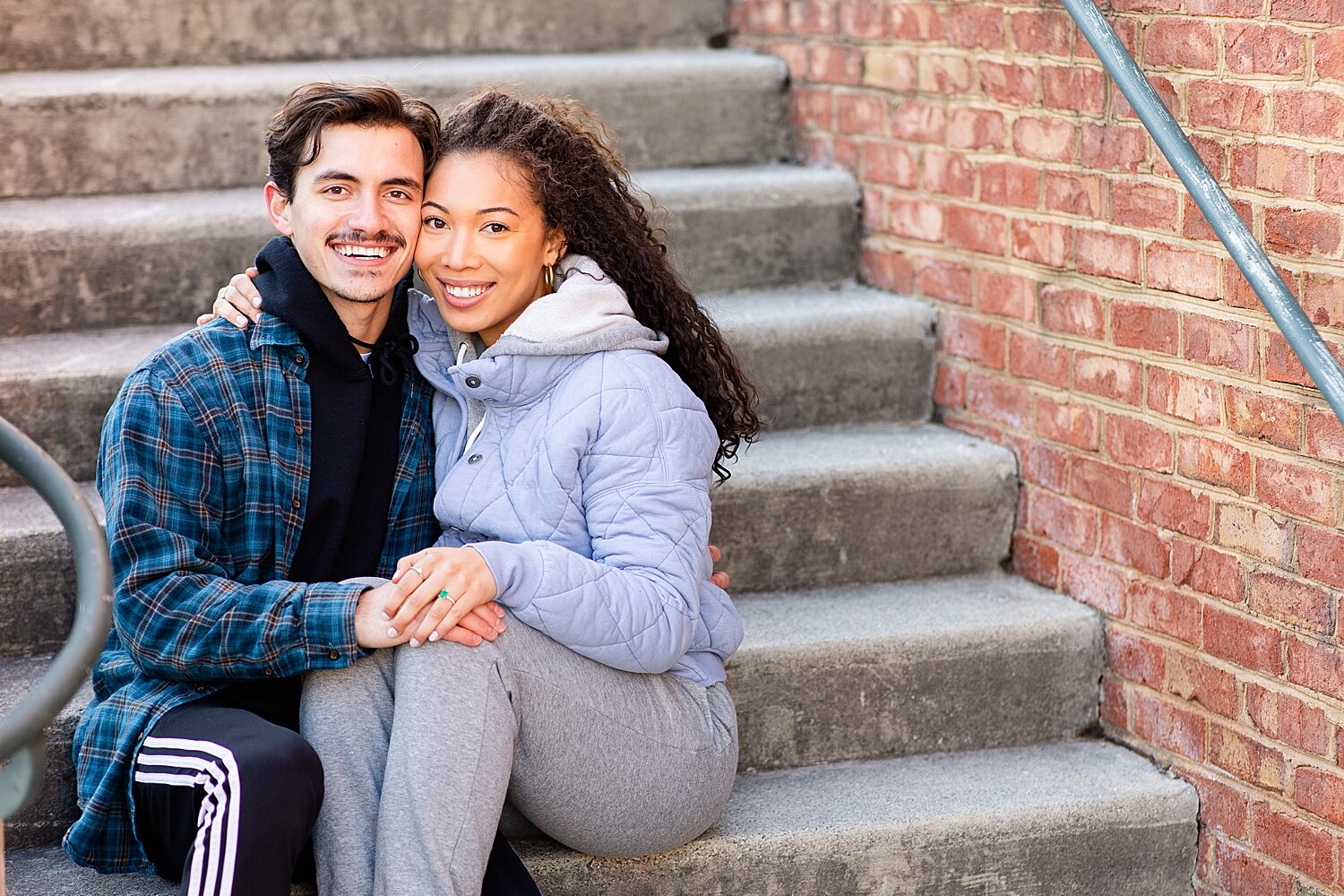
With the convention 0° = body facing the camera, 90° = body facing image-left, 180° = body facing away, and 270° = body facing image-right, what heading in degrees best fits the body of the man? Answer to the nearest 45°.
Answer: approximately 315°

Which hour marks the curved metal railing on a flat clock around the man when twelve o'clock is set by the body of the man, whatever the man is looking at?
The curved metal railing is roughly at 2 o'clock from the man.

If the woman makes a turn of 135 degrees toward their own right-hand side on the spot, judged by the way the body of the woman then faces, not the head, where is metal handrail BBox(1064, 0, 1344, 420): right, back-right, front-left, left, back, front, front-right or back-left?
right

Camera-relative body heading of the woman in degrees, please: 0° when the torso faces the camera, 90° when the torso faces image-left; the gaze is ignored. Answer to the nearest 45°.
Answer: approximately 45°
